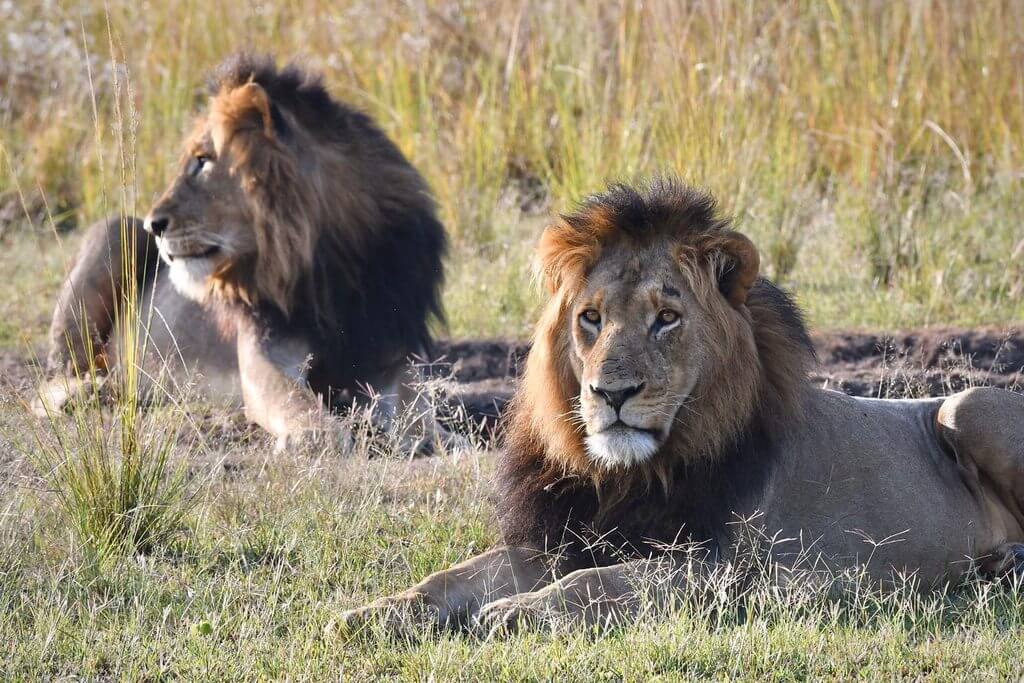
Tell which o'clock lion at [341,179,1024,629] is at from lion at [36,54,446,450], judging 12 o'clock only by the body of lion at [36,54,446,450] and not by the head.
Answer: lion at [341,179,1024,629] is roughly at 1 o'clock from lion at [36,54,446,450].

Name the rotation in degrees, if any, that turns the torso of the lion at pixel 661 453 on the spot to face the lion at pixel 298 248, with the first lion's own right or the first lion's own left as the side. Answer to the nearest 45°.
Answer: approximately 90° to the first lion's own right
